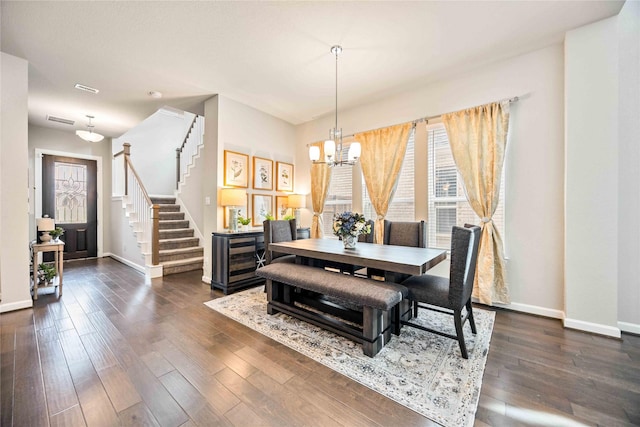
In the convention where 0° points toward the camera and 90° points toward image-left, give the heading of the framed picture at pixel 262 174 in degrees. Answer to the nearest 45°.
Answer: approximately 315°

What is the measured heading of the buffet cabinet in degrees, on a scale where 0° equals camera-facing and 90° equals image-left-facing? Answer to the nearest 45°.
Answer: approximately 315°

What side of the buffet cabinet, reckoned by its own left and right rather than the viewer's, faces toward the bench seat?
front

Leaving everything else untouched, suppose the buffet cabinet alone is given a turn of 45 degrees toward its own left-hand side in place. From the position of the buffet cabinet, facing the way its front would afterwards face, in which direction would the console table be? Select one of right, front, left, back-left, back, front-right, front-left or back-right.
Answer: back

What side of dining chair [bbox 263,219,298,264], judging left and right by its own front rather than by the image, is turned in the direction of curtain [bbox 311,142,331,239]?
left

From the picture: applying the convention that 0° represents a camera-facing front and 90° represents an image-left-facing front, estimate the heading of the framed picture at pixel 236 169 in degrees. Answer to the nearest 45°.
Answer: approximately 315°

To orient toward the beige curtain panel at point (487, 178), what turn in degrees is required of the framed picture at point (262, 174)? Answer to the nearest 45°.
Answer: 0° — it already faces it

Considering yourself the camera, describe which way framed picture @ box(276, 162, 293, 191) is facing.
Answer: facing the viewer and to the right of the viewer

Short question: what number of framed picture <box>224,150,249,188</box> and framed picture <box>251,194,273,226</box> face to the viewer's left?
0

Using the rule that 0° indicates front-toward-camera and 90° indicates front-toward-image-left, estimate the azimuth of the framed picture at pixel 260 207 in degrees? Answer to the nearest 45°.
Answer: approximately 315°

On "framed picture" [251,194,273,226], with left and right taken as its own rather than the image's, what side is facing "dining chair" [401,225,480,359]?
front

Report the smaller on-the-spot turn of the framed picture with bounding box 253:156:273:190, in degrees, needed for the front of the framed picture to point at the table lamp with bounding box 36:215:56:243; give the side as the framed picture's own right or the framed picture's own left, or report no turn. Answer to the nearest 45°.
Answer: approximately 135° to the framed picture's own right

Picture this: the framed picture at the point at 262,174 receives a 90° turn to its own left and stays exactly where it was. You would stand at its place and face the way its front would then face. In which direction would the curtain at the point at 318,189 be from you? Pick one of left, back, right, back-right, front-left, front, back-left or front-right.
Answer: front-right
